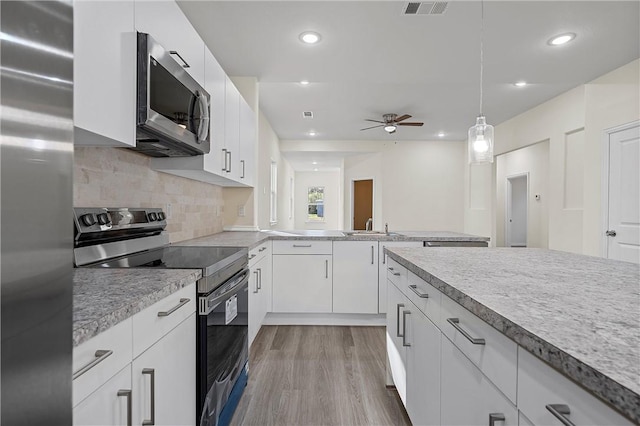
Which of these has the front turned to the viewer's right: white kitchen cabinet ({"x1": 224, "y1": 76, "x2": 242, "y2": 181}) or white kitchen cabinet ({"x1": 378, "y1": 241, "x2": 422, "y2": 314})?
white kitchen cabinet ({"x1": 224, "y1": 76, "x2": 242, "y2": 181})

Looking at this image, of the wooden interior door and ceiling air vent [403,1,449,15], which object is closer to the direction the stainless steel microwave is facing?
the ceiling air vent

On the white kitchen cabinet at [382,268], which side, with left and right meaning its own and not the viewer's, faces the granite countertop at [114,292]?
front

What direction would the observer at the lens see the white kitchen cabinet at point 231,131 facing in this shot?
facing to the right of the viewer

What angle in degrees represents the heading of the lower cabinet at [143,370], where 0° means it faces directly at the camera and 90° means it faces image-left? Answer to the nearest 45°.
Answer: approximately 315°

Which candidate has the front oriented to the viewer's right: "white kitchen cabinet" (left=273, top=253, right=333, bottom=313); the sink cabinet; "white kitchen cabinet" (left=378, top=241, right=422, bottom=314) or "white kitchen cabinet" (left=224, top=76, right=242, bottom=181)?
"white kitchen cabinet" (left=224, top=76, right=242, bottom=181)

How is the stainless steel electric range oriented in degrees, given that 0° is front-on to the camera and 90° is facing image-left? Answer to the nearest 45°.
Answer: approximately 315°

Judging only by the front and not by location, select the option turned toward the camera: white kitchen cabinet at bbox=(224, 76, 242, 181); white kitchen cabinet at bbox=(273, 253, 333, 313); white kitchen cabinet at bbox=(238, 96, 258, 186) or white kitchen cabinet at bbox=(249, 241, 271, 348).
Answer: white kitchen cabinet at bbox=(273, 253, 333, 313)

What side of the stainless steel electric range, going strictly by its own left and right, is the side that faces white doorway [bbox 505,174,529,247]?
left

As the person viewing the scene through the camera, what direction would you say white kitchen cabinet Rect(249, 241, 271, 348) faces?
facing to the right of the viewer

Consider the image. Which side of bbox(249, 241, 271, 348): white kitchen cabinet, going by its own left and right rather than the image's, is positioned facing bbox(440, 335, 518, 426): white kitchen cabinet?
right

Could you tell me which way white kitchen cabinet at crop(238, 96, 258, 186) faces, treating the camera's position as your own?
facing to the right of the viewer
